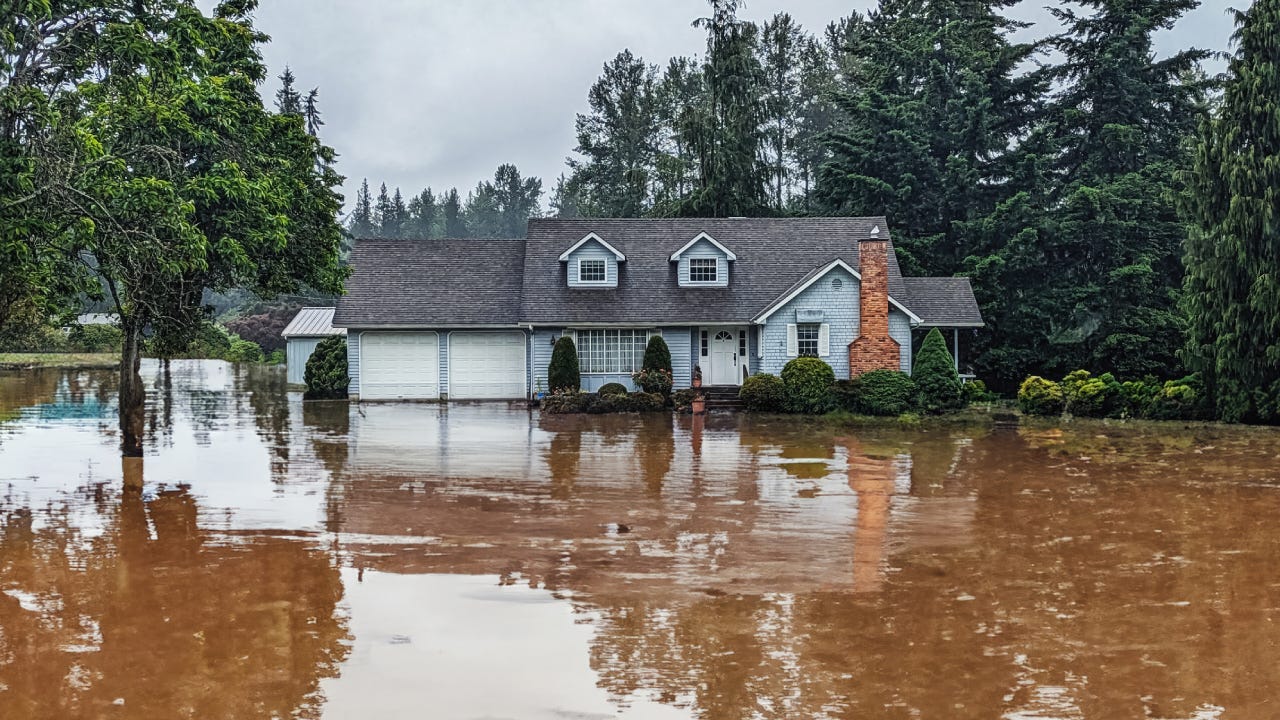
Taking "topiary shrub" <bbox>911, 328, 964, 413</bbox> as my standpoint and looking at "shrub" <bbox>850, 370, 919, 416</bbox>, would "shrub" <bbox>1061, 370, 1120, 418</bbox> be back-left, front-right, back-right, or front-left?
back-left

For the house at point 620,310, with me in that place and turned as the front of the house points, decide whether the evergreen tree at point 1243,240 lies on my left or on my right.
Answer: on my left

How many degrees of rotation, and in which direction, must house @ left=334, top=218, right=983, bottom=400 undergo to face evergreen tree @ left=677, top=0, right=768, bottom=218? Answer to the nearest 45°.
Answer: approximately 180°

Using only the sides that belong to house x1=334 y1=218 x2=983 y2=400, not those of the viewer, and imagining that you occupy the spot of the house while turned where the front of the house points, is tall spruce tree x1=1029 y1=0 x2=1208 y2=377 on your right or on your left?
on your left

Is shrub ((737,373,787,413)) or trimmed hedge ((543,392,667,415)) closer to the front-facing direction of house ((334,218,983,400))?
the trimmed hedge

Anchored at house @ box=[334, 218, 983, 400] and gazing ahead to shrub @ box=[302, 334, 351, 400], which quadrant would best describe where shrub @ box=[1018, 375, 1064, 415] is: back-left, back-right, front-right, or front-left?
back-left

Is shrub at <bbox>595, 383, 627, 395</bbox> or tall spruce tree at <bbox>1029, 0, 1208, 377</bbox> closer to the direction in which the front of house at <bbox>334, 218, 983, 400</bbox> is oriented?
the shrub

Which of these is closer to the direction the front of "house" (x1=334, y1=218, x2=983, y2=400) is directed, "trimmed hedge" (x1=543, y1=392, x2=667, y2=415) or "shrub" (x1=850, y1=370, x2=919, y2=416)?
the trimmed hedge

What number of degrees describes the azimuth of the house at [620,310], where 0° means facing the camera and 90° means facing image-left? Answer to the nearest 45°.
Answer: approximately 0°

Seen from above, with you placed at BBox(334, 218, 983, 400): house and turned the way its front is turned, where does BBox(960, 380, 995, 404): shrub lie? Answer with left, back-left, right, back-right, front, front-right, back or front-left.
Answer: left

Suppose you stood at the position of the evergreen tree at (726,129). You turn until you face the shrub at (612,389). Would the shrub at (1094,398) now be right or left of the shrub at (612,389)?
left

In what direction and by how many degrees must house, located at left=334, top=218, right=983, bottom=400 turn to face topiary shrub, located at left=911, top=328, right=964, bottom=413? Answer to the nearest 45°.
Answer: approximately 45° to its left

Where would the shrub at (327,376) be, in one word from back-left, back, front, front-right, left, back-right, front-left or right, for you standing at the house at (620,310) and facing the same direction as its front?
right
